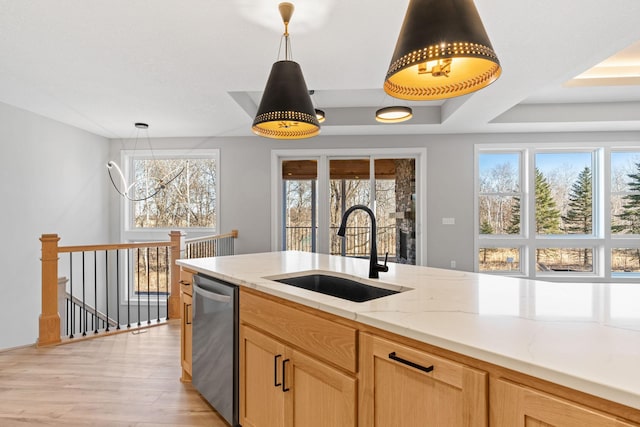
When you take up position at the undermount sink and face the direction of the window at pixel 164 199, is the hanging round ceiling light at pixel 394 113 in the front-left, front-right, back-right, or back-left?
front-right

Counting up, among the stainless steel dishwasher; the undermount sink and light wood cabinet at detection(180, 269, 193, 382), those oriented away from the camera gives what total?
0

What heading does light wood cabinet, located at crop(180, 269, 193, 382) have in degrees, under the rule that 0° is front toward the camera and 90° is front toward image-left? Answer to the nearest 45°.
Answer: approximately 45°

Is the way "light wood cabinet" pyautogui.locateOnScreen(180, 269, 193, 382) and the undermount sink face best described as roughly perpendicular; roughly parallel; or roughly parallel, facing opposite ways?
roughly parallel

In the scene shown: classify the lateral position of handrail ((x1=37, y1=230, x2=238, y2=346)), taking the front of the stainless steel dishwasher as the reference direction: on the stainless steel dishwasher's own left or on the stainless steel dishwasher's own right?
on the stainless steel dishwasher's own right

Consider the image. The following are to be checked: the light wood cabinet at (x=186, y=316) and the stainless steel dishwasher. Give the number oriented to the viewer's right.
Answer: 0

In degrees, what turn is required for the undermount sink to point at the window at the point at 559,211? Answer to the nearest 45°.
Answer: approximately 180°

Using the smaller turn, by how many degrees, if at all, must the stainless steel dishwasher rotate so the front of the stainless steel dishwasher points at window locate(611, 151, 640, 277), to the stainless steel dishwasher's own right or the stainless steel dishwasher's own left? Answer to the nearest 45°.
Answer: approximately 135° to the stainless steel dishwasher's own left

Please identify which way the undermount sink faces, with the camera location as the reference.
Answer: facing the viewer and to the left of the viewer

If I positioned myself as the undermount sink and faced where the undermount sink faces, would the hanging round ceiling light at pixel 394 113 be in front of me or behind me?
behind

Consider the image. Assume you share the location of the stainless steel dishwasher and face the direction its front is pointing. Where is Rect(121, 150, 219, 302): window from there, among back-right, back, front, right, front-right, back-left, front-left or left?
back-right

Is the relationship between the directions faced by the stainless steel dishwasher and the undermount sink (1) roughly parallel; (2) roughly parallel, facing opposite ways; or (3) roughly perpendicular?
roughly parallel

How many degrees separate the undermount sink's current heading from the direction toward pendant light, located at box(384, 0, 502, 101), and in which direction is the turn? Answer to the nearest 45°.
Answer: approximately 45° to its left
